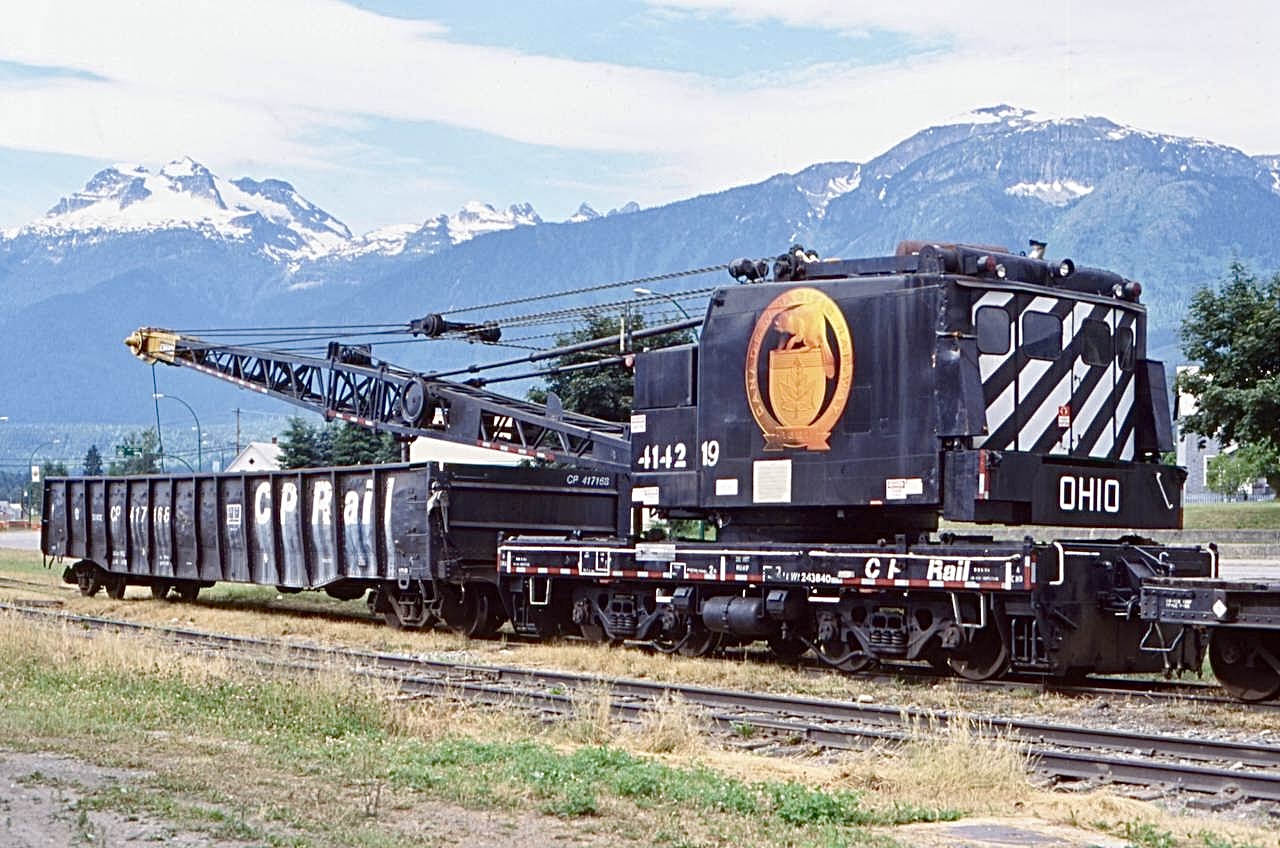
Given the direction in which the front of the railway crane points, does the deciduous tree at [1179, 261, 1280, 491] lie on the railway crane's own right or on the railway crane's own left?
on the railway crane's own right

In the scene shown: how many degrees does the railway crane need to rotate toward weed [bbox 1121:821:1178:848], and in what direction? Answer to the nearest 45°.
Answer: approximately 135° to its left

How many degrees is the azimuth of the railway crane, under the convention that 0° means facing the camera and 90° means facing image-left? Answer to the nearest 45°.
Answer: approximately 135°

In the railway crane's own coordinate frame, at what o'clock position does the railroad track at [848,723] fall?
The railroad track is roughly at 8 o'clock from the railway crane.
